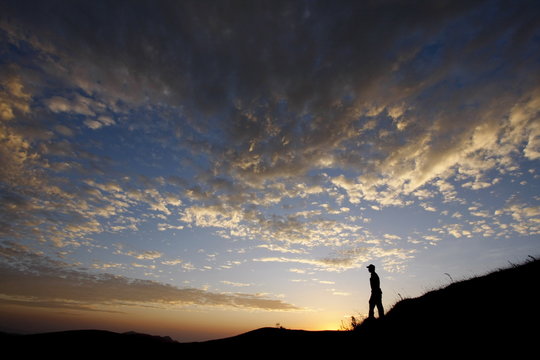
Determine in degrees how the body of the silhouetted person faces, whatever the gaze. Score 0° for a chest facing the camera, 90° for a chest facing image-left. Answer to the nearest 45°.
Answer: approximately 90°
